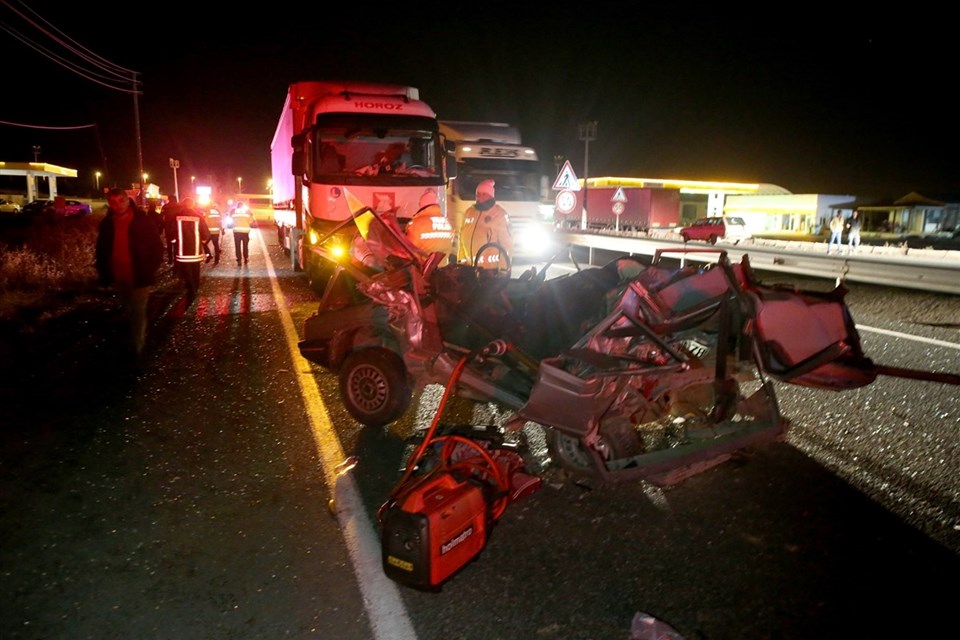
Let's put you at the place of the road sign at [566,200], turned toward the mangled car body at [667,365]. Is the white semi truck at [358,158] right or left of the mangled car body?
right

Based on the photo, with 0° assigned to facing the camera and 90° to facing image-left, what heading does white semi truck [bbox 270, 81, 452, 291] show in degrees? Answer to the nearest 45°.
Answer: approximately 0°

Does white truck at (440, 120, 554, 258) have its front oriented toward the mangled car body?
yes

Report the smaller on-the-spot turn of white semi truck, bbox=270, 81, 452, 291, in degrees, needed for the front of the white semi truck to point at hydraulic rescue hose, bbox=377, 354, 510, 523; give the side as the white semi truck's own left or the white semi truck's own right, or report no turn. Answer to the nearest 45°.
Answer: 0° — it already faces it

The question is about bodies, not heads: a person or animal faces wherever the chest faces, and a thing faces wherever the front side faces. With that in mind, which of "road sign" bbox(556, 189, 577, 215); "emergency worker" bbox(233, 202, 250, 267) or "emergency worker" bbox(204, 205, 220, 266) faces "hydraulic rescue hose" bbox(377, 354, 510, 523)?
the road sign

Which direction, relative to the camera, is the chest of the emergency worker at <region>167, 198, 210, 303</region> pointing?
away from the camera

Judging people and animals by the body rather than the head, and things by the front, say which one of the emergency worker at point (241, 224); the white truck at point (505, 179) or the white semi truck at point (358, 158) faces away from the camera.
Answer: the emergency worker
